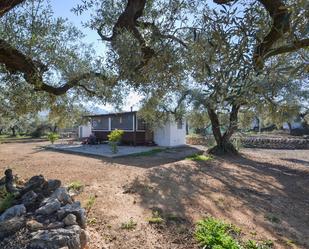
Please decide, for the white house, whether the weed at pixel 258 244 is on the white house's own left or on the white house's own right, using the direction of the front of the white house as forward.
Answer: on the white house's own left

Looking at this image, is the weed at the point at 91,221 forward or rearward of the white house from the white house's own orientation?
forward

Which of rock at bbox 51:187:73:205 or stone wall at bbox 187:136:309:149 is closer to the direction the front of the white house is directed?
the rock

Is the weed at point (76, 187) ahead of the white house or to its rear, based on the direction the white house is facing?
ahead

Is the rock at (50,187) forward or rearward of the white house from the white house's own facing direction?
forward

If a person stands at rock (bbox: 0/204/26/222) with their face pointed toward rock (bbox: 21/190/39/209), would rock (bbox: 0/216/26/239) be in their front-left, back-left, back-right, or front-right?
back-right
